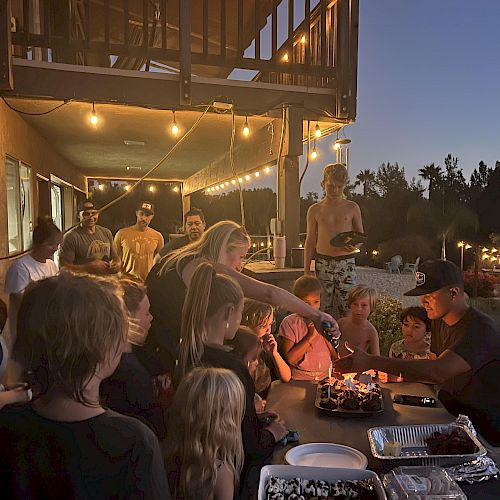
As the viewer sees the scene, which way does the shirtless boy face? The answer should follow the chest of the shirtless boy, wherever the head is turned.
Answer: toward the camera

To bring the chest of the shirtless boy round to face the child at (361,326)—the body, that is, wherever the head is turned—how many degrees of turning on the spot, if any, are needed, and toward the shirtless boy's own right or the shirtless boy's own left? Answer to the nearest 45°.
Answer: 0° — they already face them

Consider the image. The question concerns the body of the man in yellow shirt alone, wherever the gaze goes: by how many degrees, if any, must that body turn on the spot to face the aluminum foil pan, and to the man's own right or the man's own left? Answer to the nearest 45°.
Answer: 0° — they already face it

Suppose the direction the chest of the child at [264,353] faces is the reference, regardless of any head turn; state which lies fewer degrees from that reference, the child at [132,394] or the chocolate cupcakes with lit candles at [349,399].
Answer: the chocolate cupcakes with lit candles

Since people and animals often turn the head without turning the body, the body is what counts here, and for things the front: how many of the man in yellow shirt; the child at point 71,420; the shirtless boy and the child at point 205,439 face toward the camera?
2

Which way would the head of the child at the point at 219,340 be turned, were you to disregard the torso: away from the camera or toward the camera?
away from the camera

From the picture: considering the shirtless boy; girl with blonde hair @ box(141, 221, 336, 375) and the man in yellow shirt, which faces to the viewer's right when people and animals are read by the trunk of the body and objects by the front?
the girl with blonde hair

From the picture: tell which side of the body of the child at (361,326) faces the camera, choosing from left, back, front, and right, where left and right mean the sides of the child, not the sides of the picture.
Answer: front

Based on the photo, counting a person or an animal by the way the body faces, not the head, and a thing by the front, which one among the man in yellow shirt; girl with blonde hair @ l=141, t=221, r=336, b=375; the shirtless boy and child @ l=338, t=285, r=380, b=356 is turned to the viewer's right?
the girl with blonde hair

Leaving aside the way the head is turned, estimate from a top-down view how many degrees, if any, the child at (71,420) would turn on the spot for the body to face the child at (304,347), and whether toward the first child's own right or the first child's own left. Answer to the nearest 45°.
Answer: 0° — they already face them

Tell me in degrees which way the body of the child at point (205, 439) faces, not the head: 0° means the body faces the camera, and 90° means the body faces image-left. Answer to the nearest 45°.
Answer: approximately 225°

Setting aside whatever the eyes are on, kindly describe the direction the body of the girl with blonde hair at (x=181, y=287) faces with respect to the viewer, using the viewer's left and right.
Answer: facing to the right of the viewer

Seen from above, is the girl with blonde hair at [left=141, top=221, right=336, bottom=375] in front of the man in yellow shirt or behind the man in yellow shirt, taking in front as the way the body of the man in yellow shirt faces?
in front

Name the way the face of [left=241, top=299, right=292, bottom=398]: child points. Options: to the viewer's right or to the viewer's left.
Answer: to the viewer's right

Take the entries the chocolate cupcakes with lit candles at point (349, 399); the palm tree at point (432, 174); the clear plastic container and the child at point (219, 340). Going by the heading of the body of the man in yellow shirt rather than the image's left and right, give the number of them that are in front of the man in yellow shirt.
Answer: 3

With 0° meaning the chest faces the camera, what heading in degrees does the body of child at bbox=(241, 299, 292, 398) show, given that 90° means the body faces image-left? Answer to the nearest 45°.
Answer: approximately 315°

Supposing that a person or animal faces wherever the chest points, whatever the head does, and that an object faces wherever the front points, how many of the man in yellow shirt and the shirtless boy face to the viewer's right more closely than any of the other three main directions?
0

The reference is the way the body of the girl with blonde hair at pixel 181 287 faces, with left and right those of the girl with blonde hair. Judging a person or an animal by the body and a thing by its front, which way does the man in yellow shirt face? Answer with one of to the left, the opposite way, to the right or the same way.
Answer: to the right

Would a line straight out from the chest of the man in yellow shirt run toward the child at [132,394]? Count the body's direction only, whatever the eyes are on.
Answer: yes

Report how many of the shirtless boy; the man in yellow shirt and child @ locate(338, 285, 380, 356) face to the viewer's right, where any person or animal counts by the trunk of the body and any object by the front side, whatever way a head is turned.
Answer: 0
